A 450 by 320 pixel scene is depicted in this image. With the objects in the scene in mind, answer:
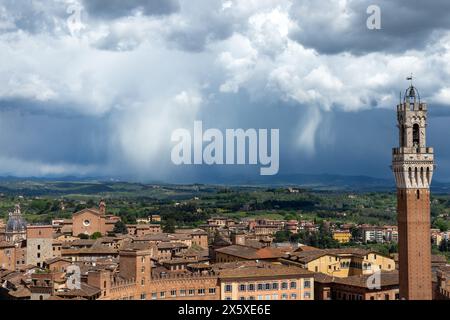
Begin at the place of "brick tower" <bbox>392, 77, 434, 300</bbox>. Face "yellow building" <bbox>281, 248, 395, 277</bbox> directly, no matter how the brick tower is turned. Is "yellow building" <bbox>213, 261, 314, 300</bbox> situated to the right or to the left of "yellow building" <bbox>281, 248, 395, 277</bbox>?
left

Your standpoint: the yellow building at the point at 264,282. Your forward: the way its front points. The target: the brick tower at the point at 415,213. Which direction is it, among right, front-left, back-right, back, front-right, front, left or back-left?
front-left

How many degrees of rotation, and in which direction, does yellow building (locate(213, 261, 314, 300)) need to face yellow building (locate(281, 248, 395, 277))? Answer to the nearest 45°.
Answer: approximately 135° to its left

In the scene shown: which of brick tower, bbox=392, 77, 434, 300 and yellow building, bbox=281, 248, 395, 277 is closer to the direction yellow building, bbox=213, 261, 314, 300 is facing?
the brick tower

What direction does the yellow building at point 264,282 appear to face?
toward the camera
